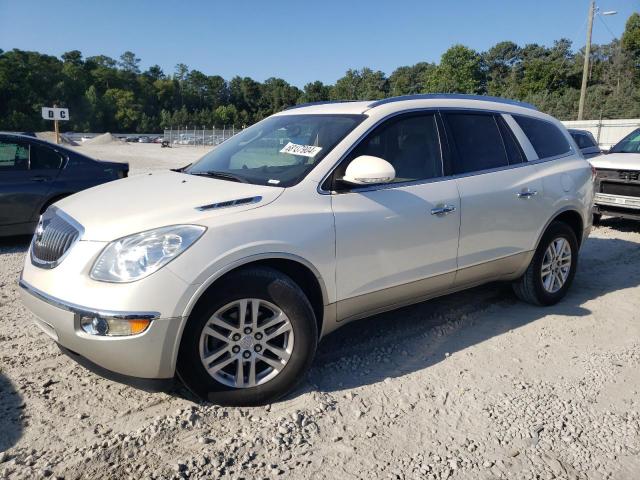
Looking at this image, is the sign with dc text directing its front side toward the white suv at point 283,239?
yes

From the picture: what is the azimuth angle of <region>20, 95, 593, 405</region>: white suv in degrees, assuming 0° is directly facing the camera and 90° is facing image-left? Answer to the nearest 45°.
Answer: approximately 45°

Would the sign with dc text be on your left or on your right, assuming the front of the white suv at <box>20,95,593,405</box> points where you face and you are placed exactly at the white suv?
on your right

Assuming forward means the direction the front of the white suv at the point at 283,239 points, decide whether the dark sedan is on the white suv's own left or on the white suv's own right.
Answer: on the white suv's own right
